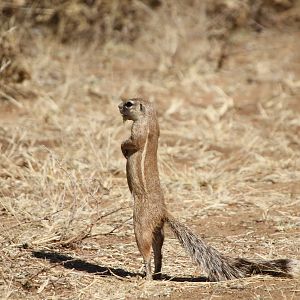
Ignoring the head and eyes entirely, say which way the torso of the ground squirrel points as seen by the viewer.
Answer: to the viewer's left
